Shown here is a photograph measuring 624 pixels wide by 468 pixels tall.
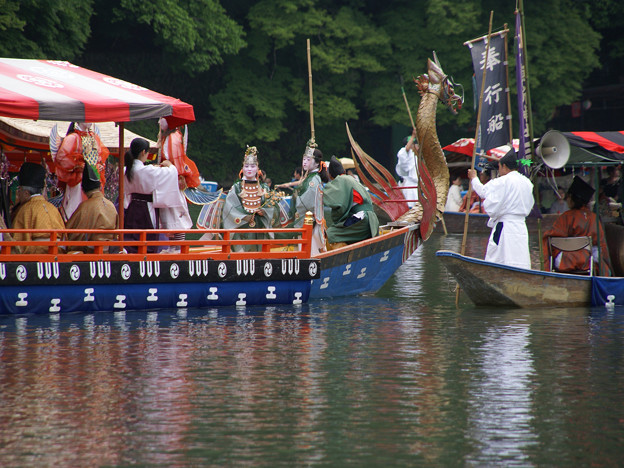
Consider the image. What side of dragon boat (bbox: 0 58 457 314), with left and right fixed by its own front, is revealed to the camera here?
right

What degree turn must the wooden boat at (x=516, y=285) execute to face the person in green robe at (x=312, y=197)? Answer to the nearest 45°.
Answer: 0° — it already faces them

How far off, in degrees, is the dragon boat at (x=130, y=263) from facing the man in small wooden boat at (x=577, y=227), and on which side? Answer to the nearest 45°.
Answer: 0° — it already faces them

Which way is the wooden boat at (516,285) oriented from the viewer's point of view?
to the viewer's left

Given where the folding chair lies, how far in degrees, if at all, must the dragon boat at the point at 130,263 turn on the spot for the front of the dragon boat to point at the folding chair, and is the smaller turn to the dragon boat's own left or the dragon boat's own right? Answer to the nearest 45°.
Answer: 0° — it already faces it

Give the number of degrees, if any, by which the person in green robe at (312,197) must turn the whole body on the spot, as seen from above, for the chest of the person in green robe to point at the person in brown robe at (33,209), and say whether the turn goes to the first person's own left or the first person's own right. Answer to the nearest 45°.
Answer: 0° — they already face them

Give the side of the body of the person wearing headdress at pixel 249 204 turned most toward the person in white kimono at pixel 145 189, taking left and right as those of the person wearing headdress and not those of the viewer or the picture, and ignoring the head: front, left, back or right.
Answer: right

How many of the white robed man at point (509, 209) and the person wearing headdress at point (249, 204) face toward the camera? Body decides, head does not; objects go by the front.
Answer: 1
